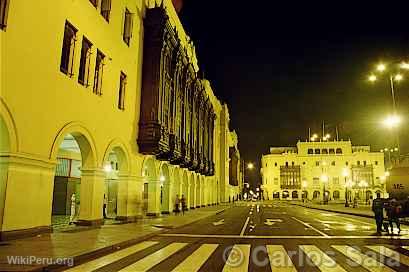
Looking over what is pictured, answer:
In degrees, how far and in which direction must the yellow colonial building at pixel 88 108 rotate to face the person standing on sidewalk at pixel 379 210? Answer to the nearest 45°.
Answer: approximately 45° to its left

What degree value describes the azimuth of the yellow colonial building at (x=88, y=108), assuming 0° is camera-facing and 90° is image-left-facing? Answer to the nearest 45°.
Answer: approximately 315°

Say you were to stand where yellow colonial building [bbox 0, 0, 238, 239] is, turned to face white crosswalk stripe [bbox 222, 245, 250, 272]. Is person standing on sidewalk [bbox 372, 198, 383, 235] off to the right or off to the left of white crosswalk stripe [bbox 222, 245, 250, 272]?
left

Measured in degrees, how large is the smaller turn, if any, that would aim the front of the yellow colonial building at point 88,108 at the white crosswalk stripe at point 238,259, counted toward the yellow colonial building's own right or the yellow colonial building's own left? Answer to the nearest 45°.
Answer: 0° — it already faces it
